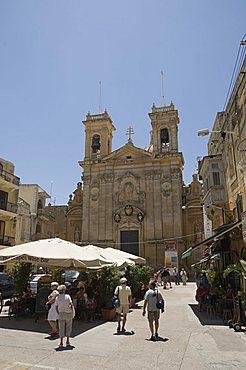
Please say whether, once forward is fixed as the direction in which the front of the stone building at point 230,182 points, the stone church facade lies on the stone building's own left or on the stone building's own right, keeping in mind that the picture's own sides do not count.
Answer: on the stone building's own right

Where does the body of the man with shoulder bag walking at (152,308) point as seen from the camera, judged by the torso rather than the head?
away from the camera

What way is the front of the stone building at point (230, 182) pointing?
to the viewer's left

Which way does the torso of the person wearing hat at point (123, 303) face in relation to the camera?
away from the camera

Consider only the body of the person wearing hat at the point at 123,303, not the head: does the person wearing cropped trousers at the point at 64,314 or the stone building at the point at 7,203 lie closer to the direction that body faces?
the stone building

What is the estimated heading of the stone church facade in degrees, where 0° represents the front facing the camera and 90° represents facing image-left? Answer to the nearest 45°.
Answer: approximately 0°

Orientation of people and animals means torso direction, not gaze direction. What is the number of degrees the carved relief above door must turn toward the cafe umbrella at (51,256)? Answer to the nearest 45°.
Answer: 0° — it already faces it

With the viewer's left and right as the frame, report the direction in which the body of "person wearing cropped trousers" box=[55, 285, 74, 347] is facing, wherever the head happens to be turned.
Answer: facing away from the viewer

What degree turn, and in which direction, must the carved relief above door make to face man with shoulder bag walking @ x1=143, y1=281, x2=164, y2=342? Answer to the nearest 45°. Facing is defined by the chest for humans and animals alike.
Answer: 0° — it already faces them
